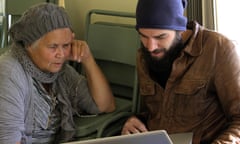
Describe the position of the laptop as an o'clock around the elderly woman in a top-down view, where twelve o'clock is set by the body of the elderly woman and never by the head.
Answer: The laptop is roughly at 1 o'clock from the elderly woman.

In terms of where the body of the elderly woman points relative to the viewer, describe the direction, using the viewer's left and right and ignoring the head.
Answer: facing the viewer and to the right of the viewer

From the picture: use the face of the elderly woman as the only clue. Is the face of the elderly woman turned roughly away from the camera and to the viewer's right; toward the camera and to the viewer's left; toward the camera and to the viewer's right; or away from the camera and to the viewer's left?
toward the camera and to the viewer's right
